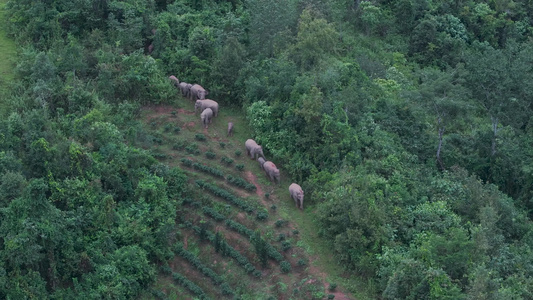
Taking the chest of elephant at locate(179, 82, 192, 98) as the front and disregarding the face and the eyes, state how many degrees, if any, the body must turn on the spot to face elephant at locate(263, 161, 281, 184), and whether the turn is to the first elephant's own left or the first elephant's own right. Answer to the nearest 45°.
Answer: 0° — it already faces it

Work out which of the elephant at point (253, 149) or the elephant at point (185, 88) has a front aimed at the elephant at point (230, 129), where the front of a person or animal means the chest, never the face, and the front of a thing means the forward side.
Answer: the elephant at point (185, 88)

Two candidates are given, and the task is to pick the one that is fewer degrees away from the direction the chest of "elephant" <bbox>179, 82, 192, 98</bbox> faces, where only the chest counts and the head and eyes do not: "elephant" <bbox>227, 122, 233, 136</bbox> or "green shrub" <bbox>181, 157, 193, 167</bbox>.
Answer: the elephant

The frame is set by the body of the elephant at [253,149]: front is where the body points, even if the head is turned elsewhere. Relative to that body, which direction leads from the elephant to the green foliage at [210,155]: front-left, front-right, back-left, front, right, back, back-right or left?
back-right

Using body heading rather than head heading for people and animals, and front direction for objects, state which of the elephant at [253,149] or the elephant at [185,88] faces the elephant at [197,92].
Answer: the elephant at [185,88]

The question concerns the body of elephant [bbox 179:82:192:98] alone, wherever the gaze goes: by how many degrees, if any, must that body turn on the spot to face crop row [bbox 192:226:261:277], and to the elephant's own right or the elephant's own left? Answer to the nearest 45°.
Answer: approximately 45° to the elephant's own right

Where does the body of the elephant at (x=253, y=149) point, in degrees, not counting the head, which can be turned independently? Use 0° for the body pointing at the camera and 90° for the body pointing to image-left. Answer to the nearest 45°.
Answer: approximately 315°

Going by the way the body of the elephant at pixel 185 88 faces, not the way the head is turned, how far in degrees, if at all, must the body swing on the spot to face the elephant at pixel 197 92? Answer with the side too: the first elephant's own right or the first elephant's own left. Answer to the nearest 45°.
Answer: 0° — it already faces it

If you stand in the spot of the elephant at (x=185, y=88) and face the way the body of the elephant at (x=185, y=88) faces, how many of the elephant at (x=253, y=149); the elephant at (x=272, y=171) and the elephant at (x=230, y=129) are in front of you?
3

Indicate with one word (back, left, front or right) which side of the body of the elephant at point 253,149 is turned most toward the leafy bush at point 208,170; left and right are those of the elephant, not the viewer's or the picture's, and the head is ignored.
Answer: right

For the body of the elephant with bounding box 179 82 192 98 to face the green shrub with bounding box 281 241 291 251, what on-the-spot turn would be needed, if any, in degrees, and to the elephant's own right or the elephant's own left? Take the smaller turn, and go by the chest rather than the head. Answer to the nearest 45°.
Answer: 0° — it already faces it

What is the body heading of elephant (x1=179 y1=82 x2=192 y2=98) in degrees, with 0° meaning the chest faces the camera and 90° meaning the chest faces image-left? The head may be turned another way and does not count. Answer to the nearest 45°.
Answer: approximately 315°
